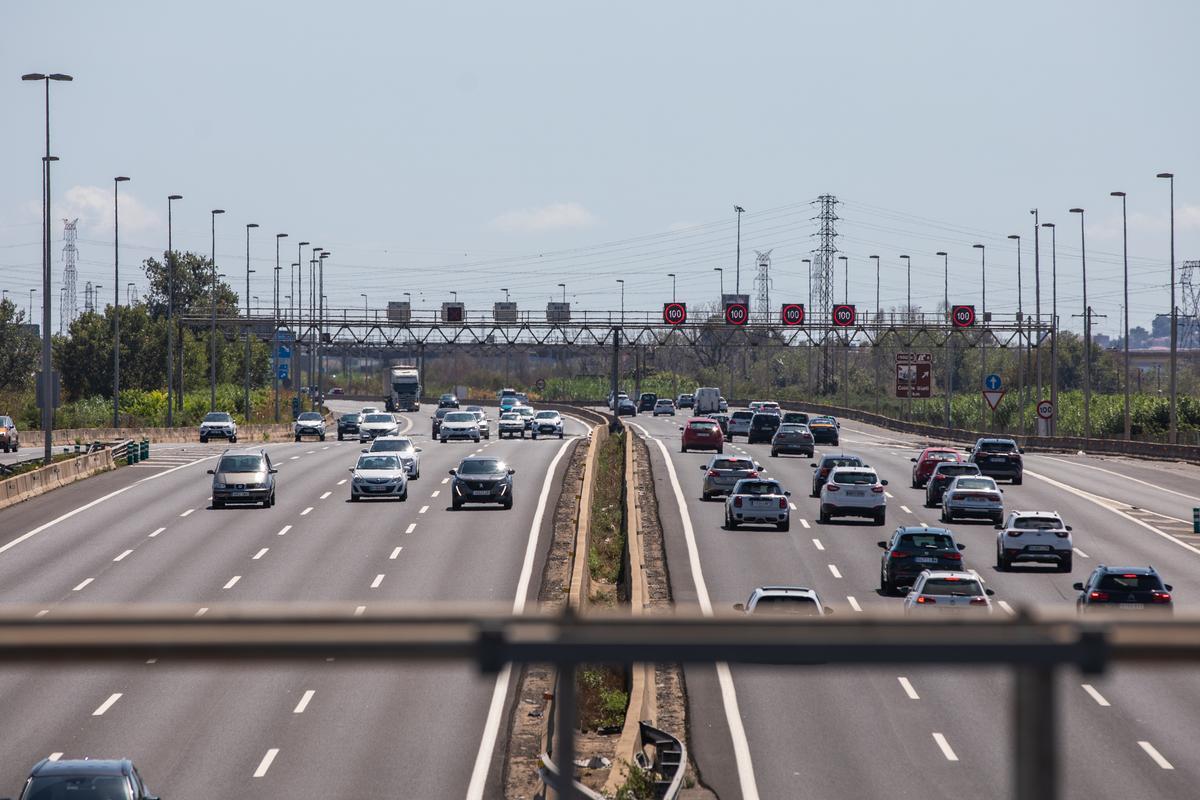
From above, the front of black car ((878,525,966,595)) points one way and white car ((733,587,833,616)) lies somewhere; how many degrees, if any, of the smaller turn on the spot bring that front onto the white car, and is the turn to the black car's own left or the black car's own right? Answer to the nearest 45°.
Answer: approximately 180°

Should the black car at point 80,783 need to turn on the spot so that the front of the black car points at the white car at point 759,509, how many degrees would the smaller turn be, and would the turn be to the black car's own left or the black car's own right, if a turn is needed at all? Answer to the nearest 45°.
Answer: approximately 135° to the black car's own left

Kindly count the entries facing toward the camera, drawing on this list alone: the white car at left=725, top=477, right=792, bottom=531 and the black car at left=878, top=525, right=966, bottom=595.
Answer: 0

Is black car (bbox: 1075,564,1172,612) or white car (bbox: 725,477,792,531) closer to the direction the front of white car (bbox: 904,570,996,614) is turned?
the white car

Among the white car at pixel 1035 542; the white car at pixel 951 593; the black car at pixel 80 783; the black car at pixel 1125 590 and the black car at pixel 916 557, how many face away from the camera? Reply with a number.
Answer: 4

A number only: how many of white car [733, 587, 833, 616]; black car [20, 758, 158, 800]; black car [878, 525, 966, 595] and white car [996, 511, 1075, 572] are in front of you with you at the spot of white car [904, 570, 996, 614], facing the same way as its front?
2

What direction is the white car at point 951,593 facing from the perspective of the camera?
away from the camera

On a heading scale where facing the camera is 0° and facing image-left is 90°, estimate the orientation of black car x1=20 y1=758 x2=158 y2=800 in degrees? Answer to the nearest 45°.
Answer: approximately 0°

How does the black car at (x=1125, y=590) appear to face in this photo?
away from the camera

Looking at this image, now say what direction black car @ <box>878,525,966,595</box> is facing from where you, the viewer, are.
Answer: facing away from the viewer

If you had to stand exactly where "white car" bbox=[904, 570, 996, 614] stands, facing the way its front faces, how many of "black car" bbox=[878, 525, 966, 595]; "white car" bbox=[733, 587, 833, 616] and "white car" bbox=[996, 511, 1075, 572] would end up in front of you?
2

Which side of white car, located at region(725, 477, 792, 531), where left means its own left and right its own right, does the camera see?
back

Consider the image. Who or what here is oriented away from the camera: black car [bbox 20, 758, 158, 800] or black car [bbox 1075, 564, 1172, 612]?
black car [bbox 1075, 564, 1172, 612]

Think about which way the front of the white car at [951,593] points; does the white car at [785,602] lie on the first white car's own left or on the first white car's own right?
on the first white car's own left

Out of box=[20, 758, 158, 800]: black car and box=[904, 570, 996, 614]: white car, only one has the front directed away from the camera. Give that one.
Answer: the white car
